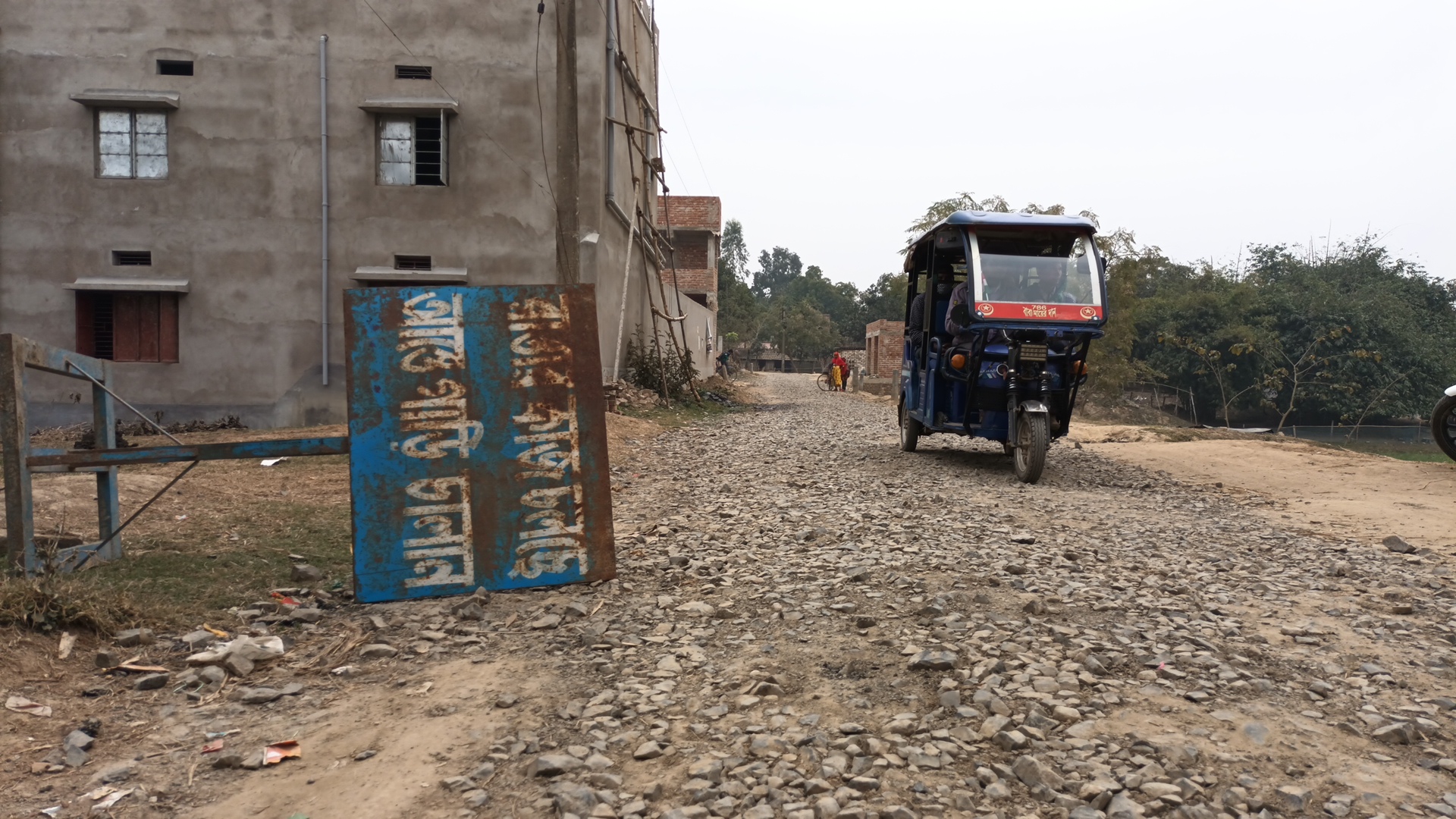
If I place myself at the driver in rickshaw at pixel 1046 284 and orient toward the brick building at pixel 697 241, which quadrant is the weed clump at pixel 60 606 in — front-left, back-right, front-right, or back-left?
back-left

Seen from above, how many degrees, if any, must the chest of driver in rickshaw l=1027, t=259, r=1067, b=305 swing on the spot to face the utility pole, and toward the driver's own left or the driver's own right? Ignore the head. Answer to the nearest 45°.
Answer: approximately 135° to the driver's own right

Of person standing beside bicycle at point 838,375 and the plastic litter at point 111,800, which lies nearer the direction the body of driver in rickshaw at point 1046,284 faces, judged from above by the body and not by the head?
the plastic litter

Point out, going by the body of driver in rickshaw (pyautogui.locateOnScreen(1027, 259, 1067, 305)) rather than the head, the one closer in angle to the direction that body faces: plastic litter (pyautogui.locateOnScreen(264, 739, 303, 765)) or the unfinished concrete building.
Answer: the plastic litter

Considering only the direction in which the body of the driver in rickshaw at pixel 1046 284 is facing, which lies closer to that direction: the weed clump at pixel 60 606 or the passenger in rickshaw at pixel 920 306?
the weed clump

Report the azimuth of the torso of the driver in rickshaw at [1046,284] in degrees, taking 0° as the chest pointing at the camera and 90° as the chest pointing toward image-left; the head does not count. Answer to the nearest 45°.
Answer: approximately 0°

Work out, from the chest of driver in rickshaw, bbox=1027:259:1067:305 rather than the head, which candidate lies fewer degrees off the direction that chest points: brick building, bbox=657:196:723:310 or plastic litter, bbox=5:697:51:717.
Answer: the plastic litter

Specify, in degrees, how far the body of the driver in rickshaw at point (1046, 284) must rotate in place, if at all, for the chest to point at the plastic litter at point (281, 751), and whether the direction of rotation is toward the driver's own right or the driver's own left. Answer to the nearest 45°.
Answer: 0° — they already face it

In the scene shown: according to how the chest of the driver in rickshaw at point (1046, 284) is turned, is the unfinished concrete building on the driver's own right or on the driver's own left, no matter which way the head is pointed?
on the driver's own right

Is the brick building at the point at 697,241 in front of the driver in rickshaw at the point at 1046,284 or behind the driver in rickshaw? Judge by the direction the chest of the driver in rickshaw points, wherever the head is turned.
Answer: behind

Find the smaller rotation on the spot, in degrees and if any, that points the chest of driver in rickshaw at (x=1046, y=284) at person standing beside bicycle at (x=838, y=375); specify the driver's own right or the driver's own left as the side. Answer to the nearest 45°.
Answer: approximately 180°
